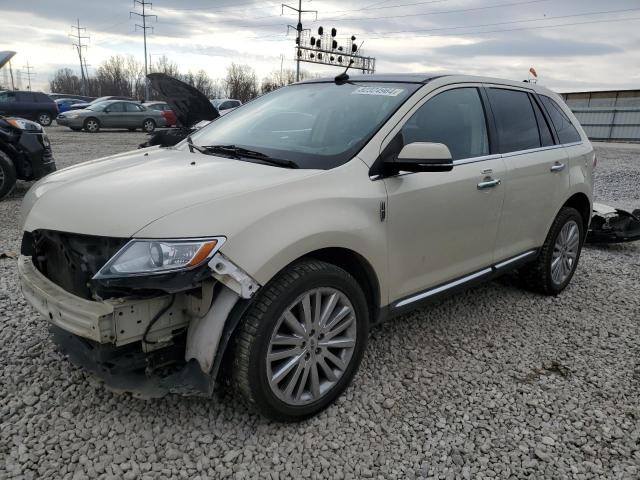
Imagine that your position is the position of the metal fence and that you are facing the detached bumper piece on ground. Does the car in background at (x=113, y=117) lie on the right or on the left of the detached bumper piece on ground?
right

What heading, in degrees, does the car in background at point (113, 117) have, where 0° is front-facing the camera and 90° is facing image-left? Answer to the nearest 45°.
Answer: approximately 45°

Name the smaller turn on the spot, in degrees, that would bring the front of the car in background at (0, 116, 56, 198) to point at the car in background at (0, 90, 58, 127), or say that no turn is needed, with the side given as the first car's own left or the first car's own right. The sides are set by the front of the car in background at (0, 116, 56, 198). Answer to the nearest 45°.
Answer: approximately 135° to the first car's own left

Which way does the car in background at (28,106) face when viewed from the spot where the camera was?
facing to the left of the viewer

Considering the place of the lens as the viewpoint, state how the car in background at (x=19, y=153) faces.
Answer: facing the viewer and to the right of the viewer

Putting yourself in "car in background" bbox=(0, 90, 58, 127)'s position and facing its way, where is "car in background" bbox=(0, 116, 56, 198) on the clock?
"car in background" bbox=(0, 116, 56, 198) is roughly at 9 o'clock from "car in background" bbox=(0, 90, 58, 127).

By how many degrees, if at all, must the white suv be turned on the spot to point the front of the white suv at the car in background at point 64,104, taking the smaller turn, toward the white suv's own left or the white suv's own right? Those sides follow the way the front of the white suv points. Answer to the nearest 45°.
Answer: approximately 90° to the white suv's own right

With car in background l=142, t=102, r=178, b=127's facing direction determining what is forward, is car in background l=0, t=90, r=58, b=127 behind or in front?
in front

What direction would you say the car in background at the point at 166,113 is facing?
to the viewer's left

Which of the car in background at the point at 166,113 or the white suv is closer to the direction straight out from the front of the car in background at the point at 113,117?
the white suv

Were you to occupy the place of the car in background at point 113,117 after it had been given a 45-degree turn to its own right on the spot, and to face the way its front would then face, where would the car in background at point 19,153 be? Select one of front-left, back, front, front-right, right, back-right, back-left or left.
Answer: left

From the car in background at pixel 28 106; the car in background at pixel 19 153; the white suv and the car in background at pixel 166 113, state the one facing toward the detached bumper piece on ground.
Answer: the car in background at pixel 19 153

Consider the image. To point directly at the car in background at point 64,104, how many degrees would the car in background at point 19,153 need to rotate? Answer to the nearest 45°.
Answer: approximately 135° to its left

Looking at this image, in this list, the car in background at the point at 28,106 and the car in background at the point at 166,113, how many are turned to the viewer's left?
2

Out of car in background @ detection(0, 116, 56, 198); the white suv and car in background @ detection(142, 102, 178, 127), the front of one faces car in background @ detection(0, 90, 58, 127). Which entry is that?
car in background @ detection(142, 102, 178, 127)

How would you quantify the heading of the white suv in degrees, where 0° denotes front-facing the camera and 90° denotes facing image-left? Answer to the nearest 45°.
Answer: approximately 45°
